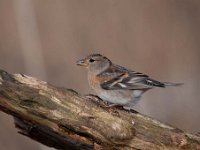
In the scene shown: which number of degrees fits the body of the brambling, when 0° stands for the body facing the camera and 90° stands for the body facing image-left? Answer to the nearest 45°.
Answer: approximately 90°
